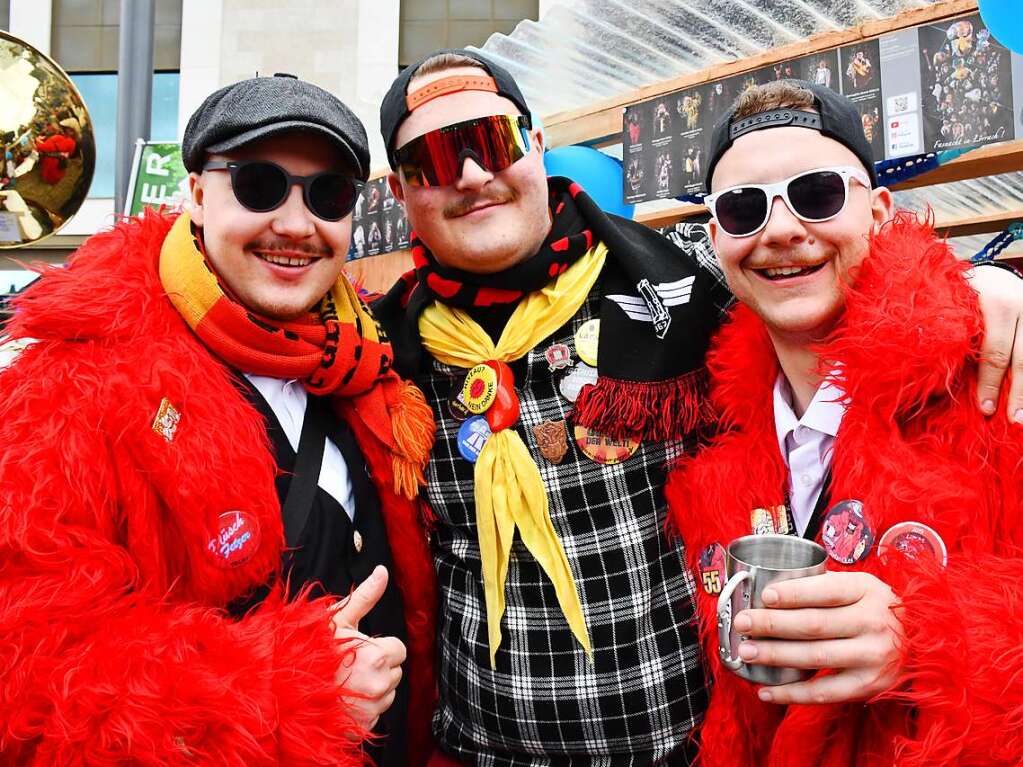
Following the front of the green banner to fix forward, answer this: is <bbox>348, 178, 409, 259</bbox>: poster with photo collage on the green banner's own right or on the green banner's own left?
on the green banner's own left

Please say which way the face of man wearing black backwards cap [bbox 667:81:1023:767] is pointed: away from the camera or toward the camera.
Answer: toward the camera

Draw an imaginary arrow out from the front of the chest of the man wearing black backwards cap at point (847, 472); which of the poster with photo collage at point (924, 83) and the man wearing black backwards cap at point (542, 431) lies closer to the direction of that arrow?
the man wearing black backwards cap

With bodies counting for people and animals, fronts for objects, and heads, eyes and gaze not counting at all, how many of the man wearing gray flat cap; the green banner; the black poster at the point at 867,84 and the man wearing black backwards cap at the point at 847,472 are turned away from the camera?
0

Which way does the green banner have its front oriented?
toward the camera

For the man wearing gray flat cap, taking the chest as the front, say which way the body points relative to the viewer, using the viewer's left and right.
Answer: facing the viewer and to the right of the viewer

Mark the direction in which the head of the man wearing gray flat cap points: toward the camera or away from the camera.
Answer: toward the camera

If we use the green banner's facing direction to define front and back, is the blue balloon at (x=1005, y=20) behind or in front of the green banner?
in front

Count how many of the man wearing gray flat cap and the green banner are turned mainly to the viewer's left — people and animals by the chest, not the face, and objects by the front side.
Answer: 0

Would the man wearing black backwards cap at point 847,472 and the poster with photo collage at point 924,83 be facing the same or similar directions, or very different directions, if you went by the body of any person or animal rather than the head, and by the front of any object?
same or similar directions
